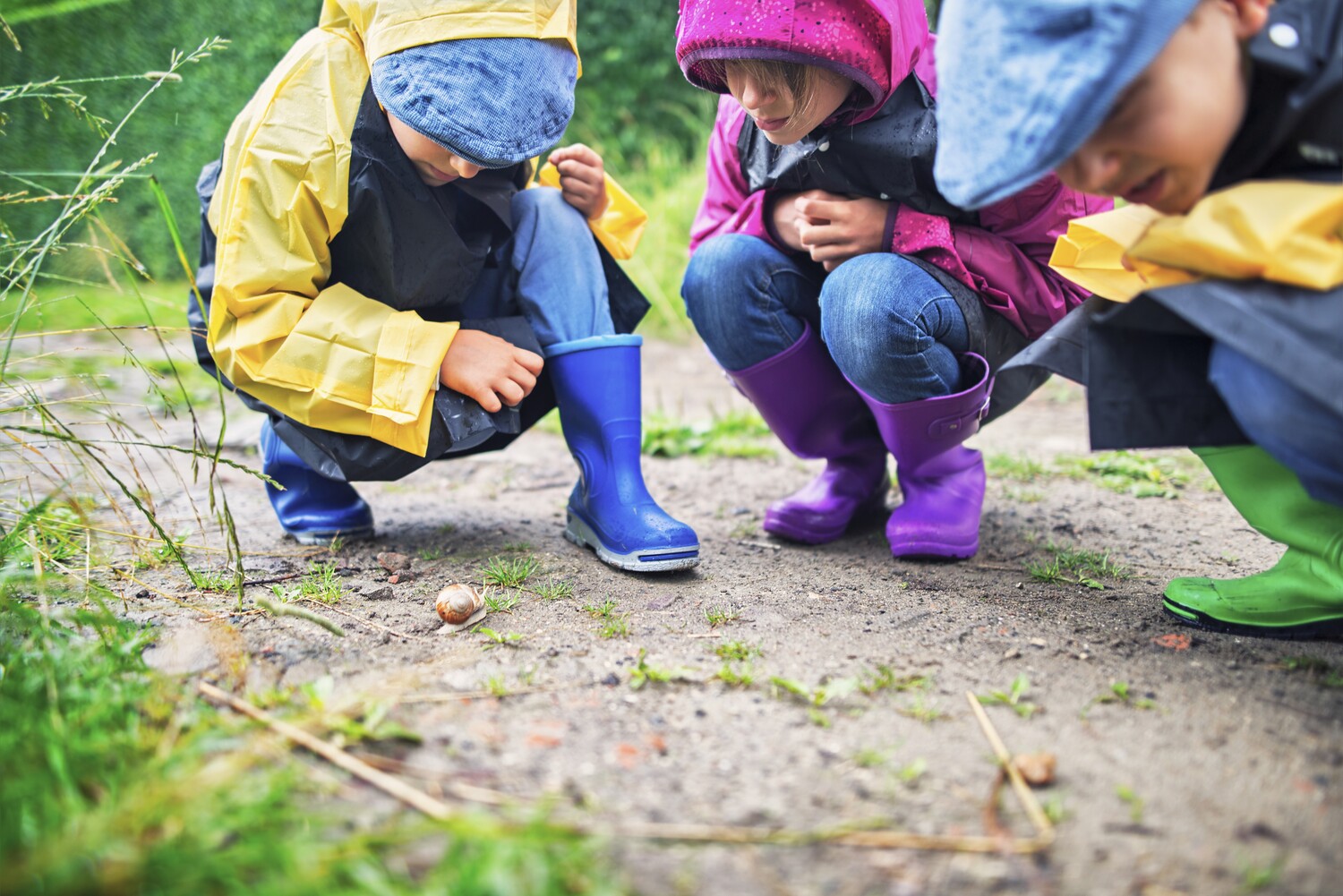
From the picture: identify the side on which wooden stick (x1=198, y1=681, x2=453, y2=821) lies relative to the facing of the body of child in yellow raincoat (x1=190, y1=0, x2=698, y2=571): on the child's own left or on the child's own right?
on the child's own right

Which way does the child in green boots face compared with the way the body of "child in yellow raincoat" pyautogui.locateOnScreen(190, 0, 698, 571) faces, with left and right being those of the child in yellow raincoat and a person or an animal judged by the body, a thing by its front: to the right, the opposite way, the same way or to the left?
the opposite way

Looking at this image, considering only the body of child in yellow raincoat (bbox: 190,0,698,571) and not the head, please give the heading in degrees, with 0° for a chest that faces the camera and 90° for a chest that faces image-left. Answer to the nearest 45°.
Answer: approximately 315°

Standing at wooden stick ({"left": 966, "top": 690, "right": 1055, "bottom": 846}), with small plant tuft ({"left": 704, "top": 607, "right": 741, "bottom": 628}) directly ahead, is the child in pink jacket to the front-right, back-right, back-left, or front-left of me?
front-right

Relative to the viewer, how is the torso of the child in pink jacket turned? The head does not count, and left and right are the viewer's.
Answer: facing the viewer and to the left of the viewer

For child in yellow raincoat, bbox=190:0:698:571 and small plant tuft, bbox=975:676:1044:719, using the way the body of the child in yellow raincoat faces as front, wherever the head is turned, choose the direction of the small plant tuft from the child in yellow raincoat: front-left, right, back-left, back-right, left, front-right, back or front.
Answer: front

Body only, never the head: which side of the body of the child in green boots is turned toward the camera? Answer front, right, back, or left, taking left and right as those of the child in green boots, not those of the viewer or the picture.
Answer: left

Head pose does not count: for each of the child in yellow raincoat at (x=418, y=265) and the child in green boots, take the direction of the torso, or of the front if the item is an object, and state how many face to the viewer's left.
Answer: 1

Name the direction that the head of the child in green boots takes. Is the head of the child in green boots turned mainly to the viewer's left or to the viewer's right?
to the viewer's left

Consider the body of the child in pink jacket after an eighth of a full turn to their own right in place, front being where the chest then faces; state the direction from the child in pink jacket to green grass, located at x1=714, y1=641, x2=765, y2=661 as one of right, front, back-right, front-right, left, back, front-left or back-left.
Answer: left

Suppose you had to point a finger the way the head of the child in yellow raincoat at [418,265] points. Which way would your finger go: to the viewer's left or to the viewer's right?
to the viewer's right

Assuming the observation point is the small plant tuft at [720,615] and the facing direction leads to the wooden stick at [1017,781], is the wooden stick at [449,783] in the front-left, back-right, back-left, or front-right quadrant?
front-right

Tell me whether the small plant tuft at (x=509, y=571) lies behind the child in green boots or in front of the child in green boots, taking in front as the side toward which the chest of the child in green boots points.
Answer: in front
